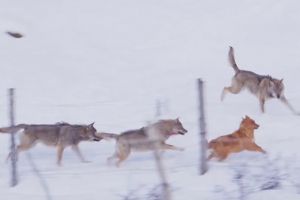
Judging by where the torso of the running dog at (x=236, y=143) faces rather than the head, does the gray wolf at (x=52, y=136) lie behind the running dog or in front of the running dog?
behind

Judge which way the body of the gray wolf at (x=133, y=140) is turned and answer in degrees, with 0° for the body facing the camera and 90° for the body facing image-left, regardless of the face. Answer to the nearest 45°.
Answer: approximately 270°

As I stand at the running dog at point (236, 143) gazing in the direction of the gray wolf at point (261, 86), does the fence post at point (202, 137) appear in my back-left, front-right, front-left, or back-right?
back-left

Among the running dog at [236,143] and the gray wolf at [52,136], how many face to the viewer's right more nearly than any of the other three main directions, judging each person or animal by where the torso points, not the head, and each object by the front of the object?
2

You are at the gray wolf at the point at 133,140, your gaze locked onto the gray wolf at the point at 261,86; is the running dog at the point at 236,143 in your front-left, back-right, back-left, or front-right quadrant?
front-right

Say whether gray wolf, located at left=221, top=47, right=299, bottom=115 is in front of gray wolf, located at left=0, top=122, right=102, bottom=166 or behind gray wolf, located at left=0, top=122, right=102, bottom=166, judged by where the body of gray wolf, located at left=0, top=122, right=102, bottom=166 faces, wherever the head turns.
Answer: in front

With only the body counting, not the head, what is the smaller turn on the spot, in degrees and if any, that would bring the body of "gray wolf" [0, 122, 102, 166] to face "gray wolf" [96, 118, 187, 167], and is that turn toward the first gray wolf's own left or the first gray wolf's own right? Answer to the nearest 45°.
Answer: approximately 45° to the first gray wolf's own right

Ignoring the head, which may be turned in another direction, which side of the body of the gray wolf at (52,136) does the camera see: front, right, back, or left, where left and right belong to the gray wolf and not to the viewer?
right

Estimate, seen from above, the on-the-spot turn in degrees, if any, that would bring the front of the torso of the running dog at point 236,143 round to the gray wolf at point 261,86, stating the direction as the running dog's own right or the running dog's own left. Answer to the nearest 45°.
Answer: approximately 90° to the running dog's own left

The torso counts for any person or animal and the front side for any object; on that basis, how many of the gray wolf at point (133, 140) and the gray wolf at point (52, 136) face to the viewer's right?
2

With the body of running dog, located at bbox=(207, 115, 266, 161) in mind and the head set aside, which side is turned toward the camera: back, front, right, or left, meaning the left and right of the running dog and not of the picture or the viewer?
right
